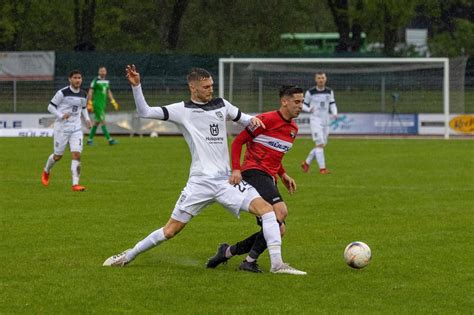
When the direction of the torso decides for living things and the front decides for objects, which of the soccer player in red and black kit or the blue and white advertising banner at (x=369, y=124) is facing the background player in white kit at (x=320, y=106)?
the blue and white advertising banner

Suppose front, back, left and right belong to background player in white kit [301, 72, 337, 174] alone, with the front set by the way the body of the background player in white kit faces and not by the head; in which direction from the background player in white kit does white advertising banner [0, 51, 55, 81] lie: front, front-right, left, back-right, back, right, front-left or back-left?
back-right

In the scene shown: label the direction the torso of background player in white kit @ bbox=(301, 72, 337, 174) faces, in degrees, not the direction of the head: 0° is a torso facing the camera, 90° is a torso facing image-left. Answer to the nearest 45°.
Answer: approximately 0°

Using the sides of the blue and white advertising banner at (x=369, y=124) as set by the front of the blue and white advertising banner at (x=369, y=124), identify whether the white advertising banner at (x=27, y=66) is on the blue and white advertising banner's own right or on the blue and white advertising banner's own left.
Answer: on the blue and white advertising banner's own right

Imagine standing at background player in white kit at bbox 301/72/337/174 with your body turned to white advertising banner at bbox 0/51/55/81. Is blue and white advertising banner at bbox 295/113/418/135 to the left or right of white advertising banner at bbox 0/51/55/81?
right

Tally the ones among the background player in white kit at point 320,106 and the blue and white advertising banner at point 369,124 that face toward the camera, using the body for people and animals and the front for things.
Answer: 2

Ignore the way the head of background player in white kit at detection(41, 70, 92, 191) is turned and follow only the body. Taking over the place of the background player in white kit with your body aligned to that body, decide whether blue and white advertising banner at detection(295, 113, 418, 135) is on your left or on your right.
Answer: on your left

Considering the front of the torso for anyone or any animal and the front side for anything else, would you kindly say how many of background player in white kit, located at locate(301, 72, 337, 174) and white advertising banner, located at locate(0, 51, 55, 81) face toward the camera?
2

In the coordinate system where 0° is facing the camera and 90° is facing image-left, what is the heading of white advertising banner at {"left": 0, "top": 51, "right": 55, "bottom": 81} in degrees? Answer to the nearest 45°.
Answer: approximately 0°

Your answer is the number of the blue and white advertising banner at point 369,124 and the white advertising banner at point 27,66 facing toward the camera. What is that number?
2
